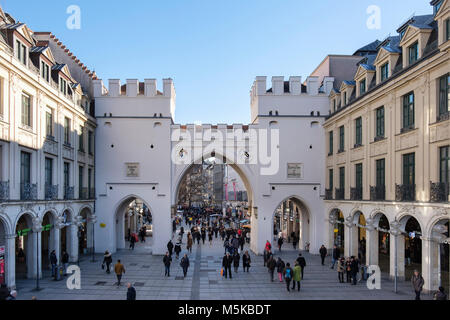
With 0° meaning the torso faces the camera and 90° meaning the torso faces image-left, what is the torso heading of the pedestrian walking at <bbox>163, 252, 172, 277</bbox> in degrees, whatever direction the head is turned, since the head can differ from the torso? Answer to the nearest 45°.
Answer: approximately 0°

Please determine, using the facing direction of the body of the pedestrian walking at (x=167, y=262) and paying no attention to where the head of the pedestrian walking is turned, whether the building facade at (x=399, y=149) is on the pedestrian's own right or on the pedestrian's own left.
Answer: on the pedestrian's own left

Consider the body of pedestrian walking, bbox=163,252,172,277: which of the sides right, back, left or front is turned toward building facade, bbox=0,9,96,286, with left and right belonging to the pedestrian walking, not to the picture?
right

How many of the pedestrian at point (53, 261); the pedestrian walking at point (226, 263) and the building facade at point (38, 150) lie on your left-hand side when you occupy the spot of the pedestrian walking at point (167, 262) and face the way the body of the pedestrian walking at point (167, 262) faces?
1

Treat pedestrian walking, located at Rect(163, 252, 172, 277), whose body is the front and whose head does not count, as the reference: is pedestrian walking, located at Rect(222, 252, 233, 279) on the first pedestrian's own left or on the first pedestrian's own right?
on the first pedestrian's own left
